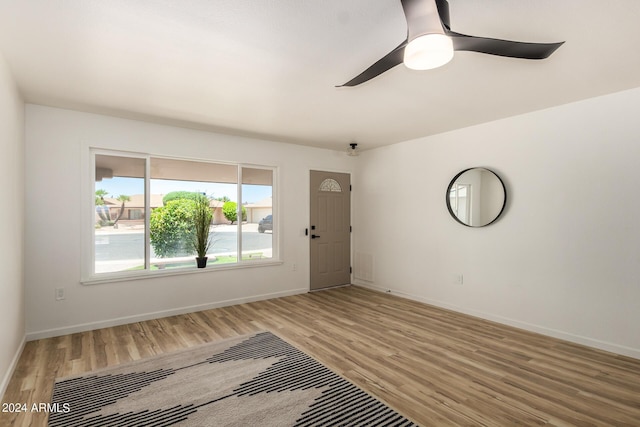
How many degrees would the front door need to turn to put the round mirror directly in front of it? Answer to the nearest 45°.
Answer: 0° — it already faces it

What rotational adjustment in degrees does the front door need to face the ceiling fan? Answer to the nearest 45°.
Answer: approximately 45° to its right

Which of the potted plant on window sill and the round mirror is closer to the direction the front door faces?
the round mirror

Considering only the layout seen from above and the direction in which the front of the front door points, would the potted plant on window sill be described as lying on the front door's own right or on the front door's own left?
on the front door's own right

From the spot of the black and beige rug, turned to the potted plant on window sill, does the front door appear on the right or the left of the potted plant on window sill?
right

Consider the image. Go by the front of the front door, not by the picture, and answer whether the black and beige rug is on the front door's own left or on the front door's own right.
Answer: on the front door's own right

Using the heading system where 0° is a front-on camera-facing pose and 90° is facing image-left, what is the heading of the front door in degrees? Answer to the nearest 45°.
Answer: approximately 315°

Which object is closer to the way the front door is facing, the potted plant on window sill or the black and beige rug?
the black and beige rug
